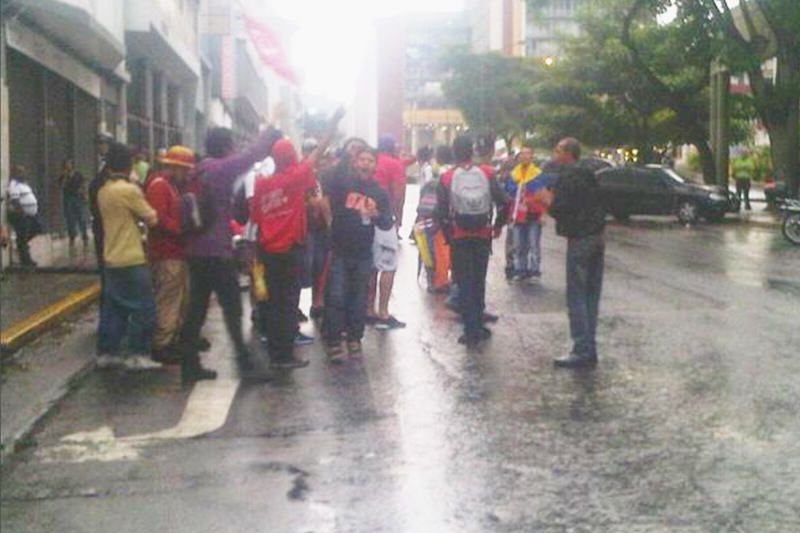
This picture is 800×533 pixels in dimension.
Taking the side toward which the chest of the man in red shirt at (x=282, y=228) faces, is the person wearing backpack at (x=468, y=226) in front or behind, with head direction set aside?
in front

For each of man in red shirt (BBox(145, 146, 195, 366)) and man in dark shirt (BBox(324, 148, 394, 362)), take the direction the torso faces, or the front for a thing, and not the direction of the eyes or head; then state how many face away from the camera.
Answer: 0

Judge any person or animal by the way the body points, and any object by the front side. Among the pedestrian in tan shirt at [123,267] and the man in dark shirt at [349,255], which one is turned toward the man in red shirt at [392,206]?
the pedestrian in tan shirt

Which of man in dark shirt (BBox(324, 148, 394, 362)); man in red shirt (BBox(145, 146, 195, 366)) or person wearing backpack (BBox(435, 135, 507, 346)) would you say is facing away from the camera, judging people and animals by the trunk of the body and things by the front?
the person wearing backpack

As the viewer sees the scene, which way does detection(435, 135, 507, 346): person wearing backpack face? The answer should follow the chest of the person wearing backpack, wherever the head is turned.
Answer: away from the camera

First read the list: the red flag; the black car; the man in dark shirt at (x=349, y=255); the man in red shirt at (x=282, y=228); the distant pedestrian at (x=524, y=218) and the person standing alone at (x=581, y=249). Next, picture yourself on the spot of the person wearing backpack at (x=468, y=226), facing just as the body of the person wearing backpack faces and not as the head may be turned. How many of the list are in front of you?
3

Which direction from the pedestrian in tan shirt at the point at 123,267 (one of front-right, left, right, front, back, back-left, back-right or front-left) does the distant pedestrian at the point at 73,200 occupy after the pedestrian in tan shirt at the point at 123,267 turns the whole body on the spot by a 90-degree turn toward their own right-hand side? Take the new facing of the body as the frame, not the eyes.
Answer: back-left

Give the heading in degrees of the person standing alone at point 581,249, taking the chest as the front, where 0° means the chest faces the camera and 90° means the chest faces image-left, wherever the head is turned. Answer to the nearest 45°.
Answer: approximately 90°

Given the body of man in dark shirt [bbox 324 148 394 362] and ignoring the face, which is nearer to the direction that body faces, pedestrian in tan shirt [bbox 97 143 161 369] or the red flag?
the pedestrian in tan shirt

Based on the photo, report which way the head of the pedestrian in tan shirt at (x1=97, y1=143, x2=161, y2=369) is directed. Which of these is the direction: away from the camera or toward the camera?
away from the camera

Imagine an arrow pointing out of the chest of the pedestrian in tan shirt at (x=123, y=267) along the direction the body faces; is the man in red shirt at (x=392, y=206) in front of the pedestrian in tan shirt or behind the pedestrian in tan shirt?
in front

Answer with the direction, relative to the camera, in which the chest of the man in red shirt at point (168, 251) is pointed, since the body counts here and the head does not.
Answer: to the viewer's right

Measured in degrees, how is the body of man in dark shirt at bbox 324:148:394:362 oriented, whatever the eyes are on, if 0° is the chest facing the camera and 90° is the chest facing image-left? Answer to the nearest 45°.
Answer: approximately 0°

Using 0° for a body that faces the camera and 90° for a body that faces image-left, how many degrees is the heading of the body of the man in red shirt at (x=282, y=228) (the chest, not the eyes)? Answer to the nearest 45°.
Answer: approximately 225°

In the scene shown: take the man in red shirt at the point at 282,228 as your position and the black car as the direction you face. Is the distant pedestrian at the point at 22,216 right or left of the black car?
left
